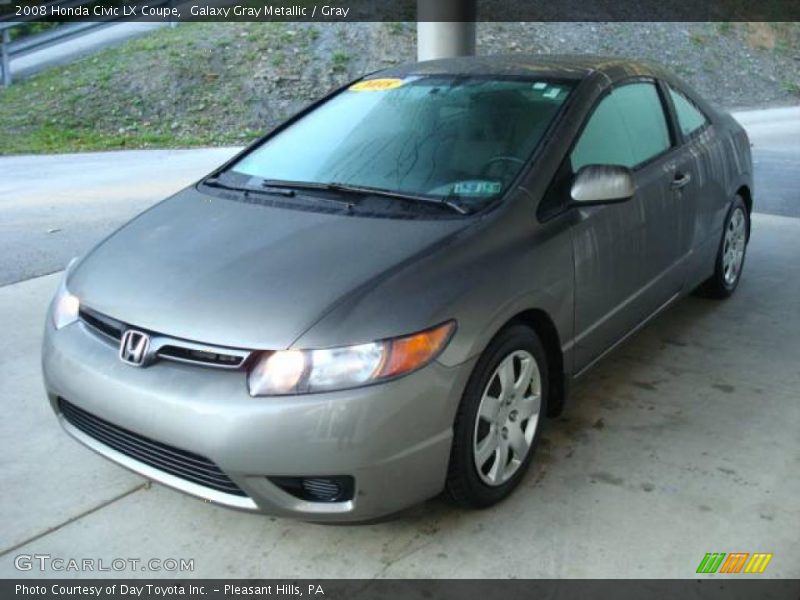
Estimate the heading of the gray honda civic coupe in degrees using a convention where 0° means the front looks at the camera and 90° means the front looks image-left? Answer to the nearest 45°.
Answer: approximately 45°

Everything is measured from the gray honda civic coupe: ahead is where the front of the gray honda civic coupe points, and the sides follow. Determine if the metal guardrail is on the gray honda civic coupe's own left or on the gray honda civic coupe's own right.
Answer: on the gray honda civic coupe's own right

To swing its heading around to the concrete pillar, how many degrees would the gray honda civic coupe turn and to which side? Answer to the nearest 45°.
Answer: approximately 135° to its right
